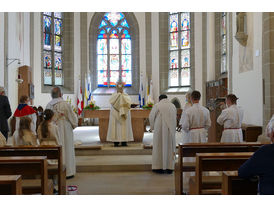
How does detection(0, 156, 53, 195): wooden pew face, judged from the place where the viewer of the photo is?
facing away from the viewer

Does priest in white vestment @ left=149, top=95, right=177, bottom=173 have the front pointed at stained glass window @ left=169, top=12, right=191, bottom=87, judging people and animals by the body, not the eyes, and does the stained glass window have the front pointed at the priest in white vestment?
yes

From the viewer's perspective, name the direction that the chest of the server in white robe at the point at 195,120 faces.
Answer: away from the camera

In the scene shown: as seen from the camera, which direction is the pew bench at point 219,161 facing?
away from the camera

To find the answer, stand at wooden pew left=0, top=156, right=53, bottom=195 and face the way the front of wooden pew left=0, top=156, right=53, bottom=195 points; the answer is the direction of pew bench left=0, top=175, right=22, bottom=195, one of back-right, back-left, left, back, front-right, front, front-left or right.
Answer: back

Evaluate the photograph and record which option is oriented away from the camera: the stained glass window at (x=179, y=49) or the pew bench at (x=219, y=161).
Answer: the pew bench

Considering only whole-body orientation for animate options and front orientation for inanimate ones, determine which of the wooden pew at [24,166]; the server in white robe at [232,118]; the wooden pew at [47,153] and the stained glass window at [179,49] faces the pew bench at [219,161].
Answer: the stained glass window

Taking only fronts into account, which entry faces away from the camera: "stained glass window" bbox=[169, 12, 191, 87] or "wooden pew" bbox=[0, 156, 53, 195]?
the wooden pew

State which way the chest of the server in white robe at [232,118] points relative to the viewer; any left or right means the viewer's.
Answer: facing away from the viewer and to the left of the viewer
